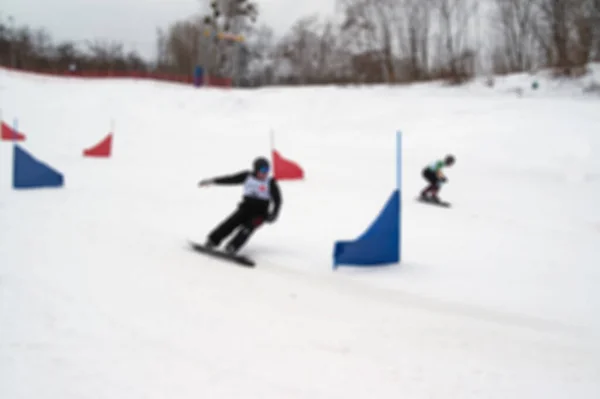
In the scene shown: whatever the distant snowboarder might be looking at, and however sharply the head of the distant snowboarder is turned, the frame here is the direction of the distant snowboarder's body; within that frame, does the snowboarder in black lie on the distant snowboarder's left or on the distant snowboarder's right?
on the distant snowboarder's right
